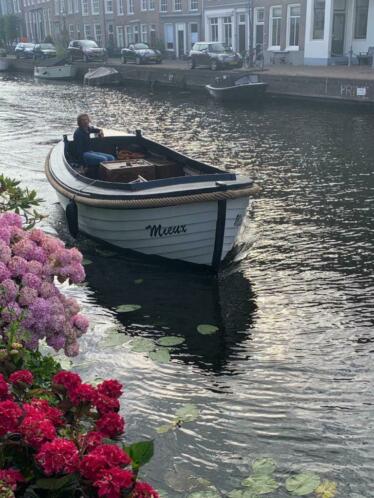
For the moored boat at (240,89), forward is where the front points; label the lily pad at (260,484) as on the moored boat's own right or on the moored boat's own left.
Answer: on the moored boat's own left

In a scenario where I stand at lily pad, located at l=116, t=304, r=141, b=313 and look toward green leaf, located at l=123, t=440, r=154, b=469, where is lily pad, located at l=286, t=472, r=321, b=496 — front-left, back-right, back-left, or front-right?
front-left

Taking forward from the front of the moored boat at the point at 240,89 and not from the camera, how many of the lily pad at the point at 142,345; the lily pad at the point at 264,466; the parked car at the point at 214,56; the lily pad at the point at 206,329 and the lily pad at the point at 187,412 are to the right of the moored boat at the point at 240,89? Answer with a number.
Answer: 1

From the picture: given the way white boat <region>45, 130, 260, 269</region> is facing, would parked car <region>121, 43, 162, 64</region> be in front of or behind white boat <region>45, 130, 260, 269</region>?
behind

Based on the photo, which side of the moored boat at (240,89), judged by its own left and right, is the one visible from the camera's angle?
left

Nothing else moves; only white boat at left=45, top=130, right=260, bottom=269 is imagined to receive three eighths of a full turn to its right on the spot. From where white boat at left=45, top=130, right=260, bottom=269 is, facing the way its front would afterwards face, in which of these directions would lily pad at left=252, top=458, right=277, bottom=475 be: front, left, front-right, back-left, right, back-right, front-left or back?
left

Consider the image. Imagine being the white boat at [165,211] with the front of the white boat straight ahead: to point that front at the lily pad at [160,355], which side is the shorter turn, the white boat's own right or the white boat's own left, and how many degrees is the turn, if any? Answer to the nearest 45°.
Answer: approximately 45° to the white boat's own right

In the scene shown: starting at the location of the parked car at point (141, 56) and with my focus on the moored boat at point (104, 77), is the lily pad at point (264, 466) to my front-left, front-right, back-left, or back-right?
front-left

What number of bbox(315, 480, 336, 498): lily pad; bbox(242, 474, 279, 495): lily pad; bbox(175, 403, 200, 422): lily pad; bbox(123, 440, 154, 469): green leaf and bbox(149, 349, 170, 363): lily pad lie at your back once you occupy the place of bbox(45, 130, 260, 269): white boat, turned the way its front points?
0

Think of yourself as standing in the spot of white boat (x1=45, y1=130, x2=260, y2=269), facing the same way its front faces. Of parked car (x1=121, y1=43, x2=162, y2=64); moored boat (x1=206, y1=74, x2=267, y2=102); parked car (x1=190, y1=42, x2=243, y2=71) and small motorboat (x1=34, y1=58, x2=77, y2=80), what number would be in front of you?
0

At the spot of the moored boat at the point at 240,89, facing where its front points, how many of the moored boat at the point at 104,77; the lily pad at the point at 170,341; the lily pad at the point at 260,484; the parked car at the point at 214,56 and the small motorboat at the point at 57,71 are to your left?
2

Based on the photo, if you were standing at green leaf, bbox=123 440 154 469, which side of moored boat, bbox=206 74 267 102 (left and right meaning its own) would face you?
left
